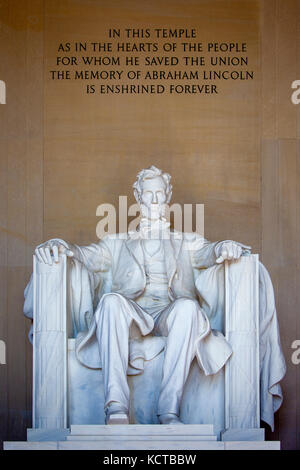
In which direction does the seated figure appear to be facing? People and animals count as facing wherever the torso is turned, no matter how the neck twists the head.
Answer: toward the camera
